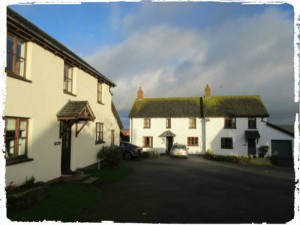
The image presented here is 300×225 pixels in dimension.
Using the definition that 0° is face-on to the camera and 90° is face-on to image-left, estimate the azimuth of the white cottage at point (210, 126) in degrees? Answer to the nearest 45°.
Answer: approximately 0°

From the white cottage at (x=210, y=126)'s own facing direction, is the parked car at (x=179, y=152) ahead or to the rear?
ahead

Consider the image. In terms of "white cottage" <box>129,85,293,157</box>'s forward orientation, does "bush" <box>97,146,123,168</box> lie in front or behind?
in front

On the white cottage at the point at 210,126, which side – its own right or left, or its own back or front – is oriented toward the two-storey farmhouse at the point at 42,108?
front

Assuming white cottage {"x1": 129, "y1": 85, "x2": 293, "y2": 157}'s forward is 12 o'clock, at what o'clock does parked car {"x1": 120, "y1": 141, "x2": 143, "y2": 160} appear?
The parked car is roughly at 1 o'clock from the white cottage.

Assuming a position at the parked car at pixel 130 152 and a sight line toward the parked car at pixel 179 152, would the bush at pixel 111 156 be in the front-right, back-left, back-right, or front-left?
back-right

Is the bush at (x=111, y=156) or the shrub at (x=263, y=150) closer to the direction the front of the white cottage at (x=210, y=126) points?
the bush
